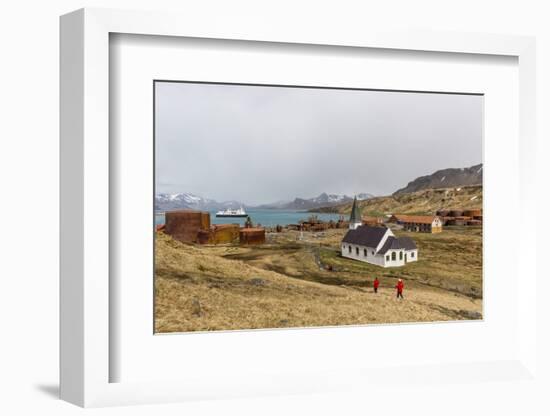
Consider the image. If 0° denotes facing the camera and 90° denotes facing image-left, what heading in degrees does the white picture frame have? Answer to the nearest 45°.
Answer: approximately 315°
